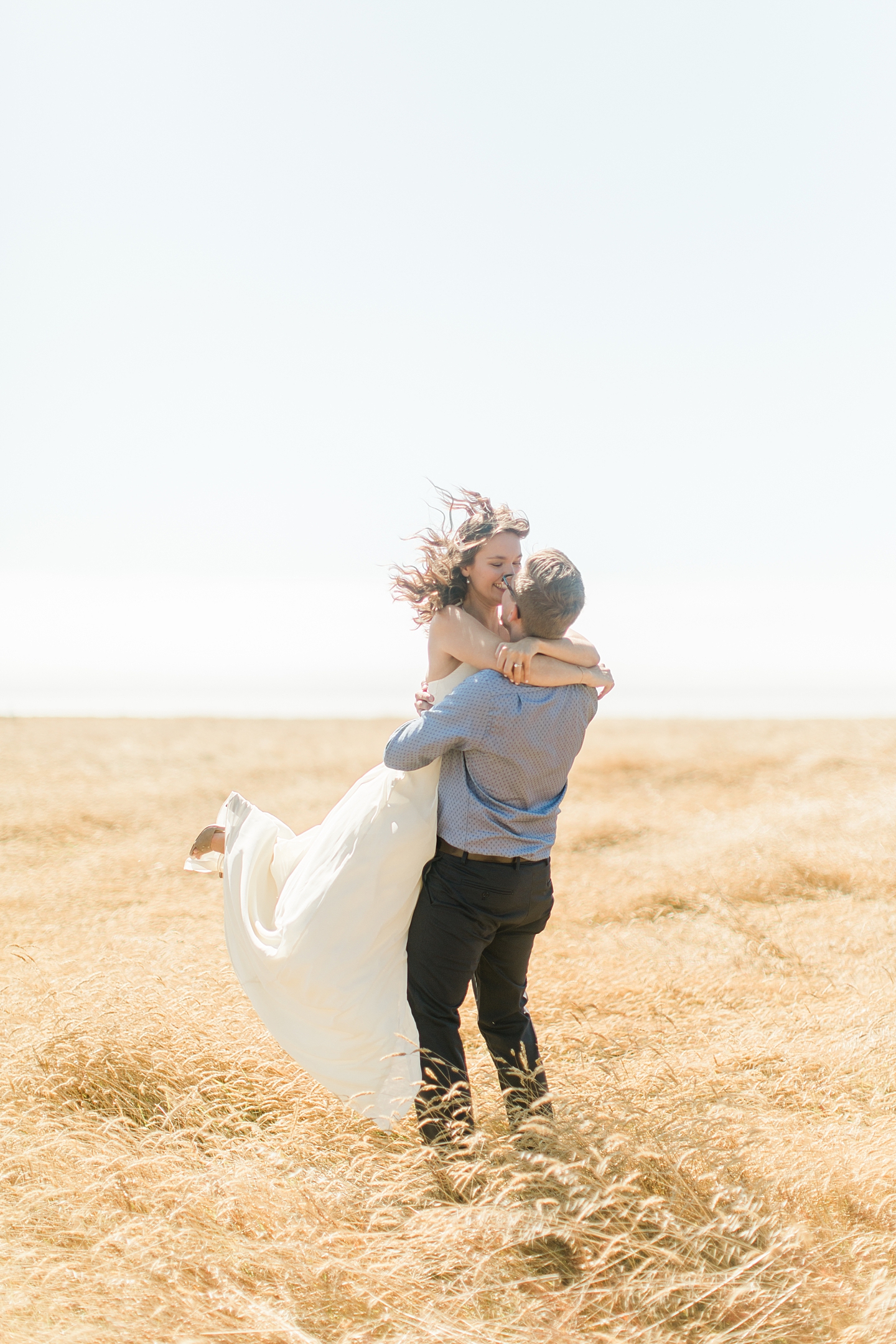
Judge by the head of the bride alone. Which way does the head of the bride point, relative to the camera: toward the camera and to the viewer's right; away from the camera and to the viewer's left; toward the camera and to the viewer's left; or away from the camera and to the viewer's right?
toward the camera and to the viewer's right

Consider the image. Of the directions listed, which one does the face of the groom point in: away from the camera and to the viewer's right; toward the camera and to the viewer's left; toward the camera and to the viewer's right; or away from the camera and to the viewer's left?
away from the camera and to the viewer's left

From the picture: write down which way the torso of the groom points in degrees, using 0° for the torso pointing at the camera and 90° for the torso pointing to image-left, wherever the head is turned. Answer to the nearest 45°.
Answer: approximately 135°
